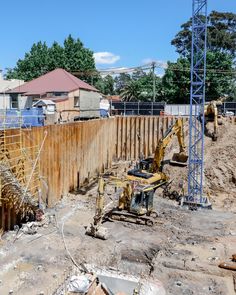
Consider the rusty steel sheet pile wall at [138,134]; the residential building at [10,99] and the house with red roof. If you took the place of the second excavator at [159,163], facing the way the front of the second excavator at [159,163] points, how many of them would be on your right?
0

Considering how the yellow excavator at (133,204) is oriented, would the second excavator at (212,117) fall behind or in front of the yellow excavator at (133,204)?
behind

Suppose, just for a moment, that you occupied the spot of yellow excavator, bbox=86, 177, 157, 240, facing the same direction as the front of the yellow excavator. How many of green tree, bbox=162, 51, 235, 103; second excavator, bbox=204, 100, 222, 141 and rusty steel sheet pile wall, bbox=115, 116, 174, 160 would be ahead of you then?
0

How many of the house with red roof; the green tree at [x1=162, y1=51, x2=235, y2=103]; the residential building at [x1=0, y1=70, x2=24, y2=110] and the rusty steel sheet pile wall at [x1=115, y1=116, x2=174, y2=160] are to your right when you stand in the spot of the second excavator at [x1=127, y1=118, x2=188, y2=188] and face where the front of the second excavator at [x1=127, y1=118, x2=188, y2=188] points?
0

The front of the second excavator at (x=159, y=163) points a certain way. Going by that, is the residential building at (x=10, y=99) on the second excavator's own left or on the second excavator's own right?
on the second excavator's own left

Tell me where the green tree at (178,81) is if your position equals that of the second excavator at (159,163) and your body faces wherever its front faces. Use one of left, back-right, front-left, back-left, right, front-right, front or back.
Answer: front-left

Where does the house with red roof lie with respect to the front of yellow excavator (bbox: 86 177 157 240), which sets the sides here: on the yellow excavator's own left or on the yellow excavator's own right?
on the yellow excavator's own right

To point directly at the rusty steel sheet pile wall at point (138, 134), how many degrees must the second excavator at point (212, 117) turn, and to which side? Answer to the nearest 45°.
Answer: approximately 135° to its right

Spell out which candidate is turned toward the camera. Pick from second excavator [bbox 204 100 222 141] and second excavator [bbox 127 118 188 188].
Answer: second excavator [bbox 204 100 222 141]

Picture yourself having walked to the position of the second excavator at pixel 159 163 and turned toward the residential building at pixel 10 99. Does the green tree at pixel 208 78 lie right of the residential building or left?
right

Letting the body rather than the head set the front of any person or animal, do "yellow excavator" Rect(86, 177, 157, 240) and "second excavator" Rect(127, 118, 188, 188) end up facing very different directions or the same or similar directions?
very different directions

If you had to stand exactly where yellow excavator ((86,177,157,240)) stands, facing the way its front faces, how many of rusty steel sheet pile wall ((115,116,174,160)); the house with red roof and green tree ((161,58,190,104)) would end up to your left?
0

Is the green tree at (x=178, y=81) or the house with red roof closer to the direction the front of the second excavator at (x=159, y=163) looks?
the green tree

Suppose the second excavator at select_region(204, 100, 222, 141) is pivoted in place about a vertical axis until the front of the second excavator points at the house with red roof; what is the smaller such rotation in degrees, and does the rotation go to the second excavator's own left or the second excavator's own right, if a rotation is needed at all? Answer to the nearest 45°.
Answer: approximately 135° to the second excavator's own right

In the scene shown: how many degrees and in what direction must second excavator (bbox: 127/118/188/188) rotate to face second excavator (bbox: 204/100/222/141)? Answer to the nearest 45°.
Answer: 0° — it already faces it

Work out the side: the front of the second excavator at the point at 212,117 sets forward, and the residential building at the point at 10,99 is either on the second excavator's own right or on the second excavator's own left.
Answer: on the second excavator's own right

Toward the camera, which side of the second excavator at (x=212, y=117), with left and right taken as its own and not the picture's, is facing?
front

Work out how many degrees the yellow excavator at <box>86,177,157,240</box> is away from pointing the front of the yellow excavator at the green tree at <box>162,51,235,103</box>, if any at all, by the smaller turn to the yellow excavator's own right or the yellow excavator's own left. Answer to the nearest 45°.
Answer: approximately 135° to the yellow excavator's own right

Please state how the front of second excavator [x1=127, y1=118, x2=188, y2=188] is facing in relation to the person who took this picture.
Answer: facing away from the viewer and to the right of the viewer
